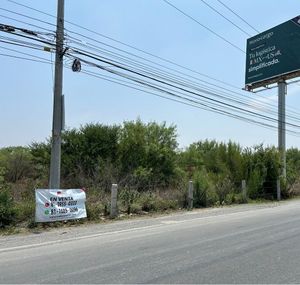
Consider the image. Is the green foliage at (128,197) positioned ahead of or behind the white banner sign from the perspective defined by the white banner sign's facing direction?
behind

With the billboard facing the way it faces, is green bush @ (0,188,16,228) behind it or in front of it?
in front

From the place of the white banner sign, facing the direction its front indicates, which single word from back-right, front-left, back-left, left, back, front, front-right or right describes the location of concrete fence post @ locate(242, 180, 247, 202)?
back-left

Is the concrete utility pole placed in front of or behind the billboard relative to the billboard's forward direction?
in front

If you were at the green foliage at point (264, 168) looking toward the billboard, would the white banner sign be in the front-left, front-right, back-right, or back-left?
back-left

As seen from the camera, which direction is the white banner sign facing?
toward the camera

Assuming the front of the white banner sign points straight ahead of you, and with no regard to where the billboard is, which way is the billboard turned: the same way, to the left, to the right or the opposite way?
to the right

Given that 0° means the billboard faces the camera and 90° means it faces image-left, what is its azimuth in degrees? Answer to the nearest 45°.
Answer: approximately 45°

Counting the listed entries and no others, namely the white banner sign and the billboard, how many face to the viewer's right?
0

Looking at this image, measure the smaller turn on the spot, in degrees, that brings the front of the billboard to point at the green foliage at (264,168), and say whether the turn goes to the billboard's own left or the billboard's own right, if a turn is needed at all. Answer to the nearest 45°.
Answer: approximately 45° to the billboard's own left

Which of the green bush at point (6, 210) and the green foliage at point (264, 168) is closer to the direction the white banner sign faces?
the green bush

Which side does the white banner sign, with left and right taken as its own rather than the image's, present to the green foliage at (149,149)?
back

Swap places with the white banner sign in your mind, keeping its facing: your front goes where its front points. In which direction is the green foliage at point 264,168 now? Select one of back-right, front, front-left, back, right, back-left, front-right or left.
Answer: back-left

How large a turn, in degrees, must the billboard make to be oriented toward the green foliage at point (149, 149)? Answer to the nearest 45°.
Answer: approximately 45° to its right
